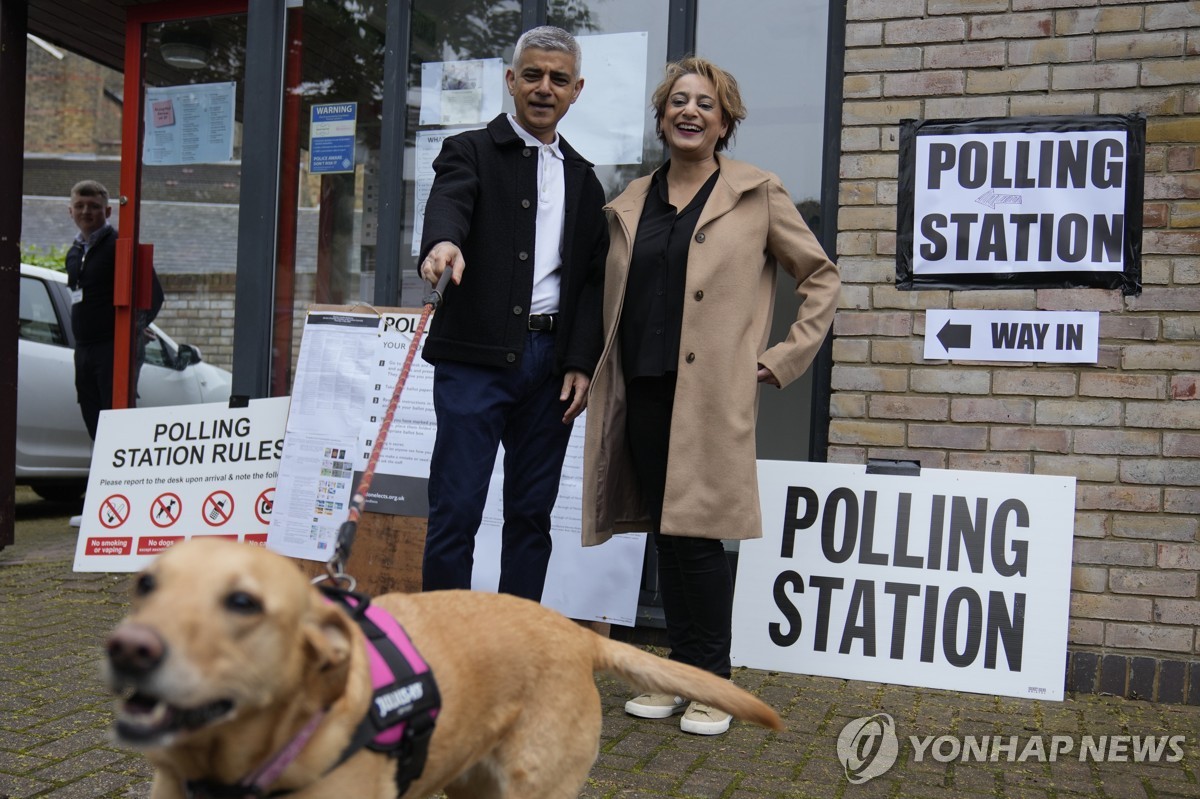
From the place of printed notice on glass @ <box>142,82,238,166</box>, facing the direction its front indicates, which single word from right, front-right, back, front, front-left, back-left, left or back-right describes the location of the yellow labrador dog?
front

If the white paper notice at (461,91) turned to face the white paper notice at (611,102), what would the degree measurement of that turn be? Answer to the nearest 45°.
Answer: approximately 45° to its left

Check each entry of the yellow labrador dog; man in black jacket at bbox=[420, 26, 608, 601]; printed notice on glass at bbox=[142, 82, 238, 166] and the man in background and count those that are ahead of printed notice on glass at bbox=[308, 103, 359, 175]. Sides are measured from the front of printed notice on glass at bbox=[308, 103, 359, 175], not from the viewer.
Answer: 2

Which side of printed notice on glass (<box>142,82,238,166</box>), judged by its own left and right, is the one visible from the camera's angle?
front

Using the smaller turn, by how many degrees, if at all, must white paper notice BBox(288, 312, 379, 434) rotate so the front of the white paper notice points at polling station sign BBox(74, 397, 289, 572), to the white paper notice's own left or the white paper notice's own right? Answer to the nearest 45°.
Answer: approximately 135° to the white paper notice's own right

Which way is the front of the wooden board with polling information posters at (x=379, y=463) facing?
toward the camera
